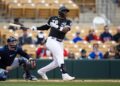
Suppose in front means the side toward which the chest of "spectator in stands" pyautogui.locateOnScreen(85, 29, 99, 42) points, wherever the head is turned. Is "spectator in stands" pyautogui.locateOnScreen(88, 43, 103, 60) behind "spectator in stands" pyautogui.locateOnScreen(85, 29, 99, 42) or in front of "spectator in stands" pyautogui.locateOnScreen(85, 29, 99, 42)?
in front

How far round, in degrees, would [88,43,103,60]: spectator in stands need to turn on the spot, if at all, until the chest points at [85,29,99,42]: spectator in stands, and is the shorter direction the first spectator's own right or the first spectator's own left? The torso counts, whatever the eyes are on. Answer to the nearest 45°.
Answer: approximately 180°

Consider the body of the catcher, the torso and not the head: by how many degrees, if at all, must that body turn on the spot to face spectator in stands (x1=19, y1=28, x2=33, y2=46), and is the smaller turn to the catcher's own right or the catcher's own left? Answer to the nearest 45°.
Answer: approximately 135° to the catcher's own left

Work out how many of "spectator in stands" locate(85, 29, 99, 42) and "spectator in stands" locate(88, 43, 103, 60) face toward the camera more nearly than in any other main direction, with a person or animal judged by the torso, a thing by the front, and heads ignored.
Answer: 2

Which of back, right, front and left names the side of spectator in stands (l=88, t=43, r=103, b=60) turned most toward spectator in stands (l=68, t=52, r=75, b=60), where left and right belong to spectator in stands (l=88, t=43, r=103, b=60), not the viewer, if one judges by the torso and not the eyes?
right

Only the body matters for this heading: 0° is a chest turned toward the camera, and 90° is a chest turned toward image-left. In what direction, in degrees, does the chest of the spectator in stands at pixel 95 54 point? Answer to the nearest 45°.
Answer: approximately 0°

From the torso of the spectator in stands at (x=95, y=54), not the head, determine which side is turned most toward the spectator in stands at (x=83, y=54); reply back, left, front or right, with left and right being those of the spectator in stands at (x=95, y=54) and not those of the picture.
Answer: right
